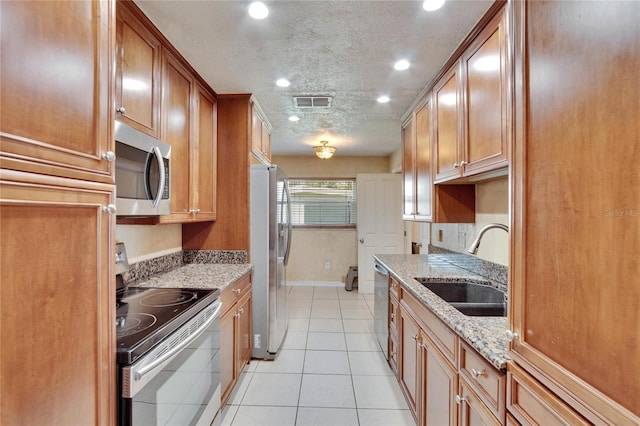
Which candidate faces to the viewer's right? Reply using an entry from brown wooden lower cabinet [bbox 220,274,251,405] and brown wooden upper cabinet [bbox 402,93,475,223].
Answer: the brown wooden lower cabinet

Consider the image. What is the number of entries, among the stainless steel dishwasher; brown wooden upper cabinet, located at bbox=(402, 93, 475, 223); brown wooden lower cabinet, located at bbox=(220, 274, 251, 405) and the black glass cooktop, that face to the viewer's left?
2

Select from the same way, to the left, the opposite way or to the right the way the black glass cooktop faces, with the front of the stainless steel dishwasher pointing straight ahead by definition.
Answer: the opposite way

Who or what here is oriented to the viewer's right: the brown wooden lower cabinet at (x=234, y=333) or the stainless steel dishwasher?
the brown wooden lower cabinet

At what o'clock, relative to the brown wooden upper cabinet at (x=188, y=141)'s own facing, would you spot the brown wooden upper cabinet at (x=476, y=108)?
the brown wooden upper cabinet at (x=476, y=108) is roughly at 12 o'clock from the brown wooden upper cabinet at (x=188, y=141).

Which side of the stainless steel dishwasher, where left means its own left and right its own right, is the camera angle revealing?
left

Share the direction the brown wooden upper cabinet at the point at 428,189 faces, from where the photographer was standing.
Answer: facing to the left of the viewer

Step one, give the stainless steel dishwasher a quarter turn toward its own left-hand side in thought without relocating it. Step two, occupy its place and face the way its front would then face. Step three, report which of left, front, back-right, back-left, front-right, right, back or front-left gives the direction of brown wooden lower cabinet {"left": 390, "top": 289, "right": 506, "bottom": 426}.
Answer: front

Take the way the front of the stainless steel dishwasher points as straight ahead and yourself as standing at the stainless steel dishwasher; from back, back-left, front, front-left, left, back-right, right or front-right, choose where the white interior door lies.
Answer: right

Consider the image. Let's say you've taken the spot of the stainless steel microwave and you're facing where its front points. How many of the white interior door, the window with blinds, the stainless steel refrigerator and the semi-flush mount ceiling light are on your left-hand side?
4

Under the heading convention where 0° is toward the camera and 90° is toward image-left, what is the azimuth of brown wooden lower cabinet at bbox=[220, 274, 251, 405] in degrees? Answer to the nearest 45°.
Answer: approximately 270°

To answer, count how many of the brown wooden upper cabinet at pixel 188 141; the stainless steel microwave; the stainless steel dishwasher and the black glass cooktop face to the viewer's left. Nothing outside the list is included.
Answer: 1

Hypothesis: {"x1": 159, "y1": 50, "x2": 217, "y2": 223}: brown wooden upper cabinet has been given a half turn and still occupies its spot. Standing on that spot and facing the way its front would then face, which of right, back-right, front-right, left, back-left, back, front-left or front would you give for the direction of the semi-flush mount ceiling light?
right

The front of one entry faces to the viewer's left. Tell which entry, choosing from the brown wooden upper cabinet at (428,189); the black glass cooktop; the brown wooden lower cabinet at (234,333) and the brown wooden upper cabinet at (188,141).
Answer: the brown wooden upper cabinet at (428,189)

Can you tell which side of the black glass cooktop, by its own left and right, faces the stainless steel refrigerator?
left

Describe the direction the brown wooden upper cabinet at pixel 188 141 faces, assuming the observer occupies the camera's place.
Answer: facing the viewer and to the right of the viewer
